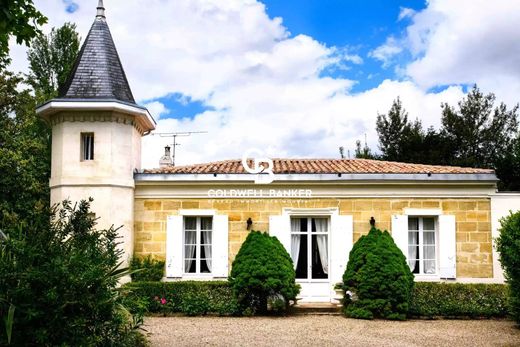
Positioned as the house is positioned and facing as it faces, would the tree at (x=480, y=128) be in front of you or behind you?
behind

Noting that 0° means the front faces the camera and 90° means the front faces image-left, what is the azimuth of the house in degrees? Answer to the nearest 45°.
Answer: approximately 0°

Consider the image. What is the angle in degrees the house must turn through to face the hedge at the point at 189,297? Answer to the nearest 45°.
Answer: approximately 45° to its right

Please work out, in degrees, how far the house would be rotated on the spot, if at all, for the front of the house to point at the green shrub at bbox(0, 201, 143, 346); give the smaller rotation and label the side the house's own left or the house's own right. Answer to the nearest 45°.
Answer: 0° — it already faces it

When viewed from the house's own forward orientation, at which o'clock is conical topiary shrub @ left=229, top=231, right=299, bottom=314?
The conical topiary shrub is roughly at 12 o'clock from the house.

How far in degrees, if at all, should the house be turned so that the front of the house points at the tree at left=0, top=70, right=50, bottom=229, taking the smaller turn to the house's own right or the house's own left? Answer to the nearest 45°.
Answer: approximately 135° to the house's own right

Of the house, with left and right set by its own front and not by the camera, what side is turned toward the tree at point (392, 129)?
back

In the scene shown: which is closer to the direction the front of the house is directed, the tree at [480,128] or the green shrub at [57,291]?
the green shrub

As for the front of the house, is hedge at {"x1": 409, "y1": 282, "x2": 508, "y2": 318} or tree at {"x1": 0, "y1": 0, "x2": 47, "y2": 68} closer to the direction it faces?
the tree
